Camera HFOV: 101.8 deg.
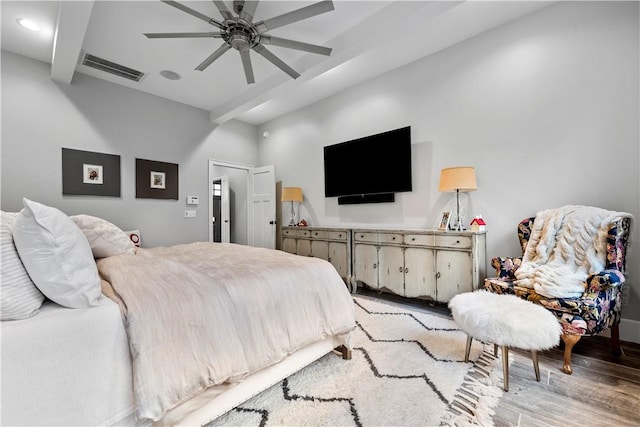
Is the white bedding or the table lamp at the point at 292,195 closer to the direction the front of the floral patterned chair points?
the white bedding

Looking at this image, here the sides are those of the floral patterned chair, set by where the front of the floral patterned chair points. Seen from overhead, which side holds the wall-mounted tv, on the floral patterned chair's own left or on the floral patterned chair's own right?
on the floral patterned chair's own right

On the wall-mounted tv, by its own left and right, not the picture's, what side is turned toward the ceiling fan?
front

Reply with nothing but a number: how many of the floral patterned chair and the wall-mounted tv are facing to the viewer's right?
0

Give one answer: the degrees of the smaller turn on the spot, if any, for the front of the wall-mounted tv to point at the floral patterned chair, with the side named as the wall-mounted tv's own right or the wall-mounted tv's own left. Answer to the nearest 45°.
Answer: approximately 90° to the wall-mounted tv's own left

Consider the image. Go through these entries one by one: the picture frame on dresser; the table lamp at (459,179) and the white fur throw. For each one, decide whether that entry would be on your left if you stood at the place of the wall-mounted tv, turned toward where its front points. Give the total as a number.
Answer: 3

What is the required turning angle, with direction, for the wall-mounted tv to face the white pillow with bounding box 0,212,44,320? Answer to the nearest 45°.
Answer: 0° — it already faces it

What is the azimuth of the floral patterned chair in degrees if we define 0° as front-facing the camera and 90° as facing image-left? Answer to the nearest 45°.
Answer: approximately 45°

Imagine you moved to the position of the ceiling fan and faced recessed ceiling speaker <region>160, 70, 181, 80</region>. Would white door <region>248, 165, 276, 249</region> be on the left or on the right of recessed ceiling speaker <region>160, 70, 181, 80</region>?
right

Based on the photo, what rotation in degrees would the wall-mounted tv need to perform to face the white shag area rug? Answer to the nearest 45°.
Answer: approximately 45° to its left
